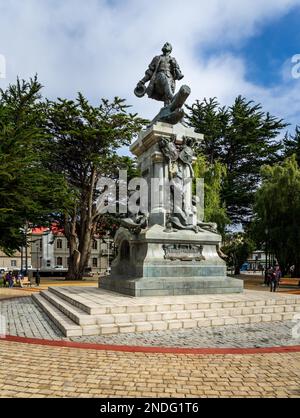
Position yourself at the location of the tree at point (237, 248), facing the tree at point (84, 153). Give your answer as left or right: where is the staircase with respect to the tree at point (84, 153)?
left

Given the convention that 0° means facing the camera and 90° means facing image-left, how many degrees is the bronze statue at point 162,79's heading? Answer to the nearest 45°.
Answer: approximately 0°

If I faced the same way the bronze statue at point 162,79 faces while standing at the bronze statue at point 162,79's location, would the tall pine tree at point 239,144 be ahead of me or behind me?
behind

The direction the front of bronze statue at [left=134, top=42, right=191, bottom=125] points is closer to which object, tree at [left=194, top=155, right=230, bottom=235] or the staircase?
the staircase

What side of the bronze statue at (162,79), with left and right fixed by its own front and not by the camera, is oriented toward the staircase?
front
